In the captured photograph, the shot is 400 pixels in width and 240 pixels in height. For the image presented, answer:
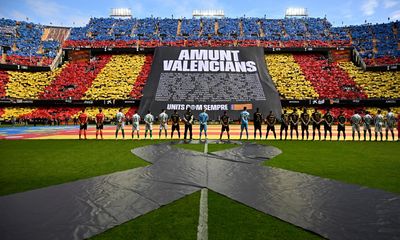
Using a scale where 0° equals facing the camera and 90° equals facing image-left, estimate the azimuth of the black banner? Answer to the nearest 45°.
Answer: approximately 0°

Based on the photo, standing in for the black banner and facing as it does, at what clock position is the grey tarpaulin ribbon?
The grey tarpaulin ribbon is roughly at 12 o'clock from the black banner.
